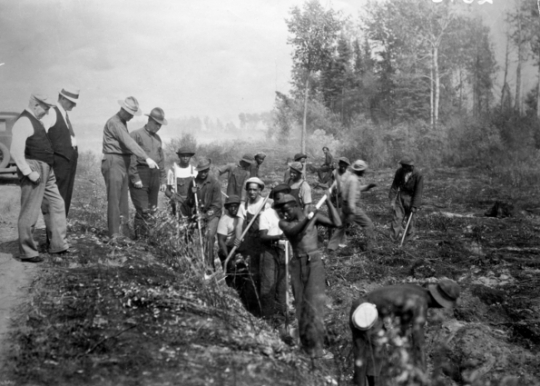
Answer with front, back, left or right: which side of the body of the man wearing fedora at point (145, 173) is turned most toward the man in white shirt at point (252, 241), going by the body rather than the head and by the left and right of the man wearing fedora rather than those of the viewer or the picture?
front

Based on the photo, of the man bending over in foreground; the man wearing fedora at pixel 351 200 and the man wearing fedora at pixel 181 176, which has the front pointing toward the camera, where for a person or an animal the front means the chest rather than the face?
the man wearing fedora at pixel 181 176

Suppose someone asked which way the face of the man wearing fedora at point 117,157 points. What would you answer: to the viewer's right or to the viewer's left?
to the viewer's right

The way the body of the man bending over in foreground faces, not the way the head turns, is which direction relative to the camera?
to the viewer's right

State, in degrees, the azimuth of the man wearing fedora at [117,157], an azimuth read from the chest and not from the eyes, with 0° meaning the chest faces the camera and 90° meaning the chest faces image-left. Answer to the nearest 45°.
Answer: approximately 270°

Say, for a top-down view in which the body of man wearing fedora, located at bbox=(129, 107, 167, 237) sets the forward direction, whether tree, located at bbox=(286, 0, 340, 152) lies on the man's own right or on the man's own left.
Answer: on the man's own left

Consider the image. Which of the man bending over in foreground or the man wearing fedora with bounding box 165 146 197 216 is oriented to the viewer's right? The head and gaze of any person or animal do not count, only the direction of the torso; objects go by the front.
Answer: the man bending over in foreground
